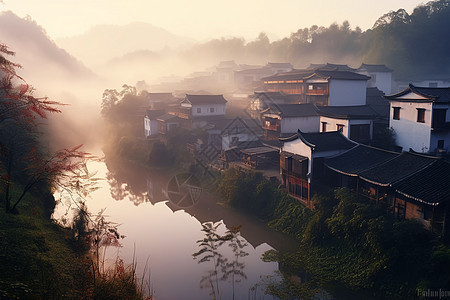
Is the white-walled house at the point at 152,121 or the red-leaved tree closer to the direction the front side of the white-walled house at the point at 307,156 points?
the red-leaved tree

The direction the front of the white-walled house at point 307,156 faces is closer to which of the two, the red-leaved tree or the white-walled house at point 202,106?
the red-leaved tree

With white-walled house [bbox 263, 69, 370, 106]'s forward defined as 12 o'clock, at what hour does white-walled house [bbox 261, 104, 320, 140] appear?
white-walled house [bbox 261, 104, 320, 140] is roughly at 12 o'clock from white-walled house [bbox 263, 69, 370, 106].

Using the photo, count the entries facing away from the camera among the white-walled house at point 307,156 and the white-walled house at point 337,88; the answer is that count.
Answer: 0

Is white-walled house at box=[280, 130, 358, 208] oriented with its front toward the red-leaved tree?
yes

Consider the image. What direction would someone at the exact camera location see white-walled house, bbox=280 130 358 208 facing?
facing the viewer and to the left of the viewer

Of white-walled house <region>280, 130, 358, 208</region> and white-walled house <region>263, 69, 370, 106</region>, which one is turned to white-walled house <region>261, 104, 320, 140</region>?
white-walled house <region>263, 69, 370, 106</region>

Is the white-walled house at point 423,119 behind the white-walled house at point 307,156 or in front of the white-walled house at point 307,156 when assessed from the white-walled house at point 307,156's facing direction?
behind

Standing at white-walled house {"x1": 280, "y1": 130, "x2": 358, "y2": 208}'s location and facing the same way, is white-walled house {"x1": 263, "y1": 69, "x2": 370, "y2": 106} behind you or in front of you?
behind

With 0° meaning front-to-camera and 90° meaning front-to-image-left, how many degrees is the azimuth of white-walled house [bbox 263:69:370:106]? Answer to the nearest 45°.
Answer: approximately 45°

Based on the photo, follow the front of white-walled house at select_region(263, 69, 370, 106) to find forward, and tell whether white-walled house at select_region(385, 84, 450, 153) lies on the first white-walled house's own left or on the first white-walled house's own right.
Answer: on the first white-walled house's own left

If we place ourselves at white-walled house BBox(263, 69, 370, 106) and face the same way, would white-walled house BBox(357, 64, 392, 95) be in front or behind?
behind

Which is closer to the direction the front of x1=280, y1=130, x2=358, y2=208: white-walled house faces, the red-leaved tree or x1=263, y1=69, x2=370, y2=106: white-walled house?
the red-leaved tree

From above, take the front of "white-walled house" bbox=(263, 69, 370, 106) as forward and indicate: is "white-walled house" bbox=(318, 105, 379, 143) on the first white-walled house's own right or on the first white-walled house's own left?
on the first white-walled house's own left

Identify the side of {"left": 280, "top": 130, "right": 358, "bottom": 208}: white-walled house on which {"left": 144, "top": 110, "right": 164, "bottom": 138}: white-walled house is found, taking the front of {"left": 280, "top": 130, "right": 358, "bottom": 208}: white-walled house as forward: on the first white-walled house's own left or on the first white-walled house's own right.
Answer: on the first white-walled house's own right
